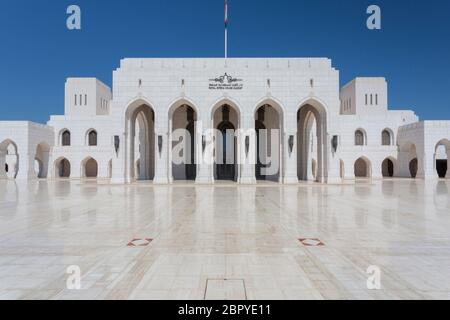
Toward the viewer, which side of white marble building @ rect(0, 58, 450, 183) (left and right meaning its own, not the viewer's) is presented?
front
